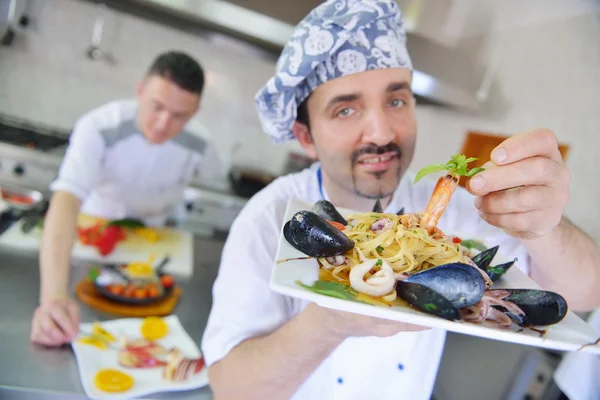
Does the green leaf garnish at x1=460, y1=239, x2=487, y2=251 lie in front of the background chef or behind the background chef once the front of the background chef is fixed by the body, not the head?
in front

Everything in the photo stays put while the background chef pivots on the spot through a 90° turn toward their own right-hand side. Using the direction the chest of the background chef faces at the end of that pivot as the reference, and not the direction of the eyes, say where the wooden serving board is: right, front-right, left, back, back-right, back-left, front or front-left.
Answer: left

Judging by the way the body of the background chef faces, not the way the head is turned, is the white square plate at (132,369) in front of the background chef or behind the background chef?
in front

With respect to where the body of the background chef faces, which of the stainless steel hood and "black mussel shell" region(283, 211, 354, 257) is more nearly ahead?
the black mussel shell

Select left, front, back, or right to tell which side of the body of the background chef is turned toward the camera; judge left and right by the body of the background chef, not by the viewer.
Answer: front

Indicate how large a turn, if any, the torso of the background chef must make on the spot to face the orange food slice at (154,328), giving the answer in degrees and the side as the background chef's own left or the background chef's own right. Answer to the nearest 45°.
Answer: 0° — they already face it

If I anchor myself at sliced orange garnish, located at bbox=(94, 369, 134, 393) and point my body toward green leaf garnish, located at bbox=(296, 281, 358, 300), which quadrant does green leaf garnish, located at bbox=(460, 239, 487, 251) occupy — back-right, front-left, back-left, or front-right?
front-left

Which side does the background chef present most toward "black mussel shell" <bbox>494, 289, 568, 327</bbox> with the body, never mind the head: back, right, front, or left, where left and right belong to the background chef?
front

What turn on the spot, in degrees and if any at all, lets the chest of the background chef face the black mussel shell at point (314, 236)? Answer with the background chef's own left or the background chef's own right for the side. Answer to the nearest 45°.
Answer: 0° — they already face it

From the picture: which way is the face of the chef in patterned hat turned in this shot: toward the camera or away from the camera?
toward the camera

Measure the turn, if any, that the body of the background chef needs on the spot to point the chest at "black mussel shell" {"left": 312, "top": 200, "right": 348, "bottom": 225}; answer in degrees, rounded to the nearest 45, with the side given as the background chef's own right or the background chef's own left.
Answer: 0° — they already face it

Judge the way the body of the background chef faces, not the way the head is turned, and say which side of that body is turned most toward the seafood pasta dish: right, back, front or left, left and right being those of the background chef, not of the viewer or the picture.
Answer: front
